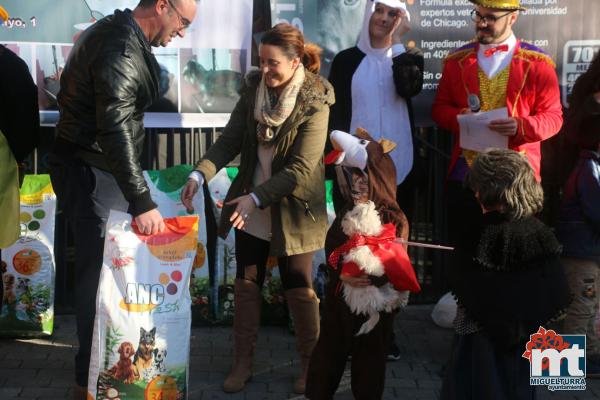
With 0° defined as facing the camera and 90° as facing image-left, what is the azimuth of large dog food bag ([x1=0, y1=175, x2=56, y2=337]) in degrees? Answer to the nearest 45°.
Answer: approximately 0°

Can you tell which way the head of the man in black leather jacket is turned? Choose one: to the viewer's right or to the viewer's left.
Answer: to the viewer's right

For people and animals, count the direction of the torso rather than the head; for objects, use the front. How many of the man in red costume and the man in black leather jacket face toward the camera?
1

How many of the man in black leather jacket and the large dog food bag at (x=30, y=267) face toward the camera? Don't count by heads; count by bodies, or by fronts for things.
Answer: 1

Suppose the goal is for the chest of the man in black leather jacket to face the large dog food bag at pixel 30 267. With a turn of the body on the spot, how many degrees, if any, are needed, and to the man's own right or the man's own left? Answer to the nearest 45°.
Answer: approximately 90° to the man's own left

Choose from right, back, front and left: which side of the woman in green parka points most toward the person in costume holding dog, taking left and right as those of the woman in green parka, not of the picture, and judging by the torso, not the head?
left

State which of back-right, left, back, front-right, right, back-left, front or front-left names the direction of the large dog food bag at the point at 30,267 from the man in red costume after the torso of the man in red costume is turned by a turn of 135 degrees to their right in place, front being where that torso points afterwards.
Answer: front-left

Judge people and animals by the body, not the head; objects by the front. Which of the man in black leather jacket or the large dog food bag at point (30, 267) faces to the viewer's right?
the man in black leather jacket

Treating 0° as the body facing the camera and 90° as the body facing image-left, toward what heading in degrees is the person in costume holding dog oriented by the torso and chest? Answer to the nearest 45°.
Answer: approximately 45°

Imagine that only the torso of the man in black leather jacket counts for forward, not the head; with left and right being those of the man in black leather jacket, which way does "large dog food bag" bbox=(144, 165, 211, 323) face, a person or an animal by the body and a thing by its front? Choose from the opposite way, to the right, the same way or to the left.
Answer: to the right

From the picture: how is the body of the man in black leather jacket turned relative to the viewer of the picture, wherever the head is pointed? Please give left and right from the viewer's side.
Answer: facing to the right of the viewer
